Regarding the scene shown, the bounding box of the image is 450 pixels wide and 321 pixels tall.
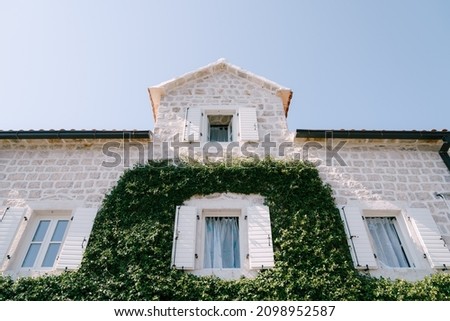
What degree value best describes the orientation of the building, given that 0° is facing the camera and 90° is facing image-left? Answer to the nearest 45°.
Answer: approximately 0°

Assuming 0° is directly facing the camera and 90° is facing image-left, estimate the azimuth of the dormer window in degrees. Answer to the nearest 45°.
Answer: approximately 0°

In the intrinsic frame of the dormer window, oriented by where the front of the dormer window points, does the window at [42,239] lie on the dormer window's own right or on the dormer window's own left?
on the dormer window's own right
